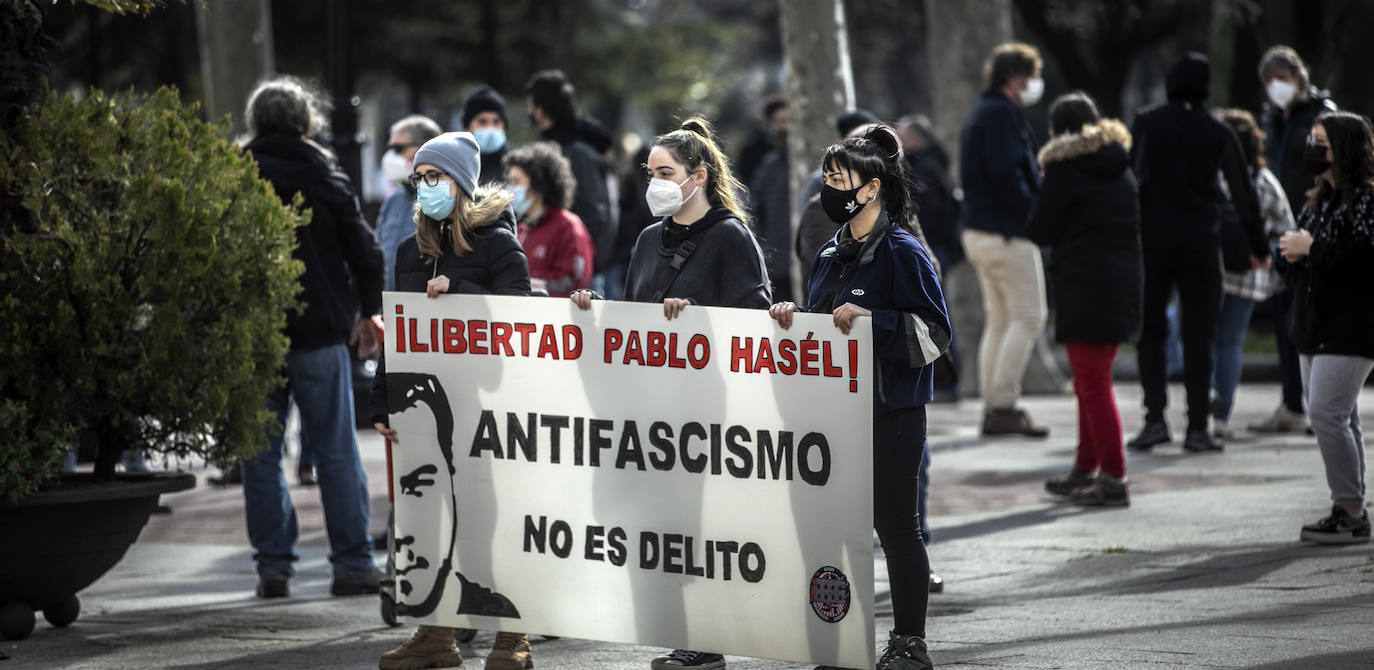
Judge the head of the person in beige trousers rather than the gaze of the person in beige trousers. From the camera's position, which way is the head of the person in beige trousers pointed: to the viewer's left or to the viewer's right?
to the viewer's right

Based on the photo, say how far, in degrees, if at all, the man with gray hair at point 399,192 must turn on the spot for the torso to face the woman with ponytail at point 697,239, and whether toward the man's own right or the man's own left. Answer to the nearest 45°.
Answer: approximately 90° to the man's own left

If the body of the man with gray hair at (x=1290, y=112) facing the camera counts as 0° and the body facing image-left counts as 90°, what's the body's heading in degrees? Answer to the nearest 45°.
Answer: approximately 45°

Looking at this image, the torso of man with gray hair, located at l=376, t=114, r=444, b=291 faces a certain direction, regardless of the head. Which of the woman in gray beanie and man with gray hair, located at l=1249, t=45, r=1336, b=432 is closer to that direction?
the woman in gray beanie

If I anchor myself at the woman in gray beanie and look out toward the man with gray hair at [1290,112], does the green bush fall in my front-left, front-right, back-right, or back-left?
back-left

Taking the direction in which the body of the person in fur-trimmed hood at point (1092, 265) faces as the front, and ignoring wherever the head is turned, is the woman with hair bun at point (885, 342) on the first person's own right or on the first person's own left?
on the first person's own left

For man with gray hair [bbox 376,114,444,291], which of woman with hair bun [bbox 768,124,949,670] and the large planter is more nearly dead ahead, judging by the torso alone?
the large planter

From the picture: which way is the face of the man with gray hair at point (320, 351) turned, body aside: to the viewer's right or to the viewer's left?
to the viewer's right

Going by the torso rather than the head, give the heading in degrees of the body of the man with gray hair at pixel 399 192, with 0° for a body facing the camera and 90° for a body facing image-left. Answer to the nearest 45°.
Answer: approximately 45°

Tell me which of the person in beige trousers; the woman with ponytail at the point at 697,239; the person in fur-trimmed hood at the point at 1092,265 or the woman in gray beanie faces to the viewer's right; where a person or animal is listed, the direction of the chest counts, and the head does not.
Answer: the person in beige trousers

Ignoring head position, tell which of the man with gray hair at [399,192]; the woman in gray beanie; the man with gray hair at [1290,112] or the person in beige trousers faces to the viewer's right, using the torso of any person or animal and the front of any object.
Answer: the person in beige trousers

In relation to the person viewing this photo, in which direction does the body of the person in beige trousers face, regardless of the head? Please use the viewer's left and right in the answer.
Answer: facing to the right of the viewer

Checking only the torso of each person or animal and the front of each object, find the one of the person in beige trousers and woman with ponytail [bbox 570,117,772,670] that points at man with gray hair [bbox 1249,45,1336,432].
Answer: the person in beige trousers
